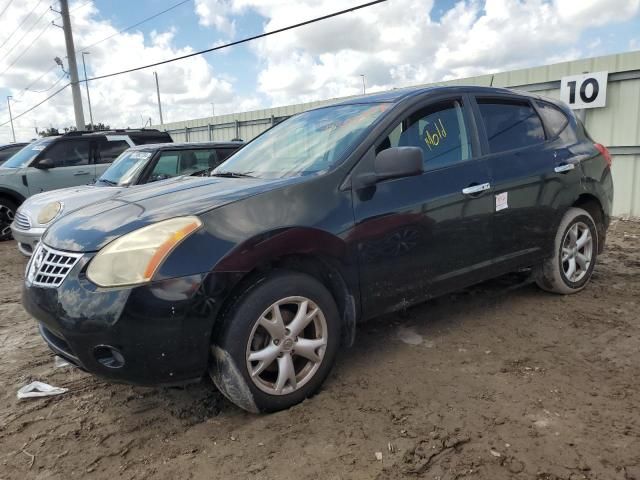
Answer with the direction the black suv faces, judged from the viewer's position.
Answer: facing the viewer and to the left of the viewer

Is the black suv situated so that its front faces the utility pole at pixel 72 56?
no
